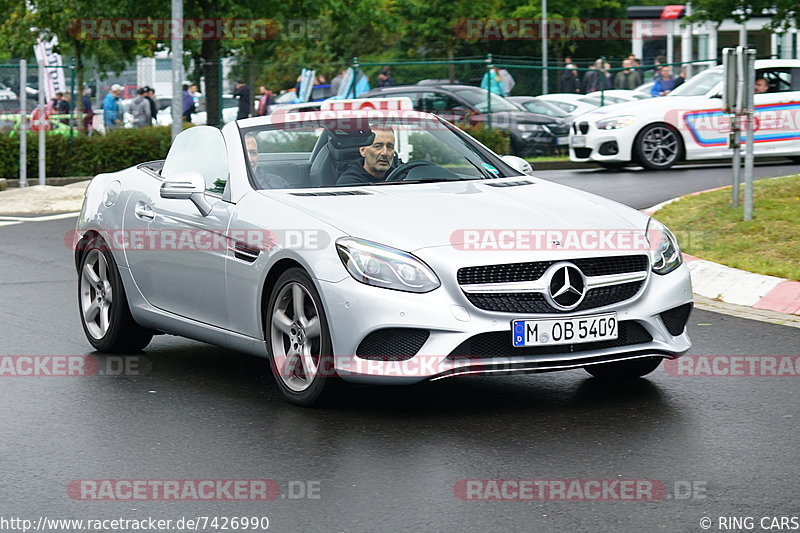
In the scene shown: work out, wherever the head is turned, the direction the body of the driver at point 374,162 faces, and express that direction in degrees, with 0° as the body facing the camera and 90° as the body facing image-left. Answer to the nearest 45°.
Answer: approximately 315°

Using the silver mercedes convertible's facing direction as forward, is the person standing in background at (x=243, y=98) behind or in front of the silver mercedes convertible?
behind

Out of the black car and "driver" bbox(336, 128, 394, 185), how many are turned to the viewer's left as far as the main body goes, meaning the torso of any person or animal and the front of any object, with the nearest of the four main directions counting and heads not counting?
0

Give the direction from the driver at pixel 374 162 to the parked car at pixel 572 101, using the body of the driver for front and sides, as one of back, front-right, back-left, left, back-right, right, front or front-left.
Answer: back-left

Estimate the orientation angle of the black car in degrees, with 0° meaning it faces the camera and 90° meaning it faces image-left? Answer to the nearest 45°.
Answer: approximately 315°

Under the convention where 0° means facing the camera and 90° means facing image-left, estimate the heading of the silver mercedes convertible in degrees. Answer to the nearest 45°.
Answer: approximately 315°

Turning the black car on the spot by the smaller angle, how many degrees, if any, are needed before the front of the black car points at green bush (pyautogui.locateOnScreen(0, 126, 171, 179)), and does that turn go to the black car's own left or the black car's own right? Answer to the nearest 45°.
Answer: approximately 90° to the black car's own right

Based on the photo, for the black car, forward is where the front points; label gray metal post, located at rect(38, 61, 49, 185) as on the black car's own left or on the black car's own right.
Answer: on the black car's own right

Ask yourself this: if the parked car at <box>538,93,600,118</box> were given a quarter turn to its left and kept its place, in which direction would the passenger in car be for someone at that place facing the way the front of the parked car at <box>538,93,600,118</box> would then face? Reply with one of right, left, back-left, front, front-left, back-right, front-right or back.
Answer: front-right

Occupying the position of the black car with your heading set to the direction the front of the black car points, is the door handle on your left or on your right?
on your right

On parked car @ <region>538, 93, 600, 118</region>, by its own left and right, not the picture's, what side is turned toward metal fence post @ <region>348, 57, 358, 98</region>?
front

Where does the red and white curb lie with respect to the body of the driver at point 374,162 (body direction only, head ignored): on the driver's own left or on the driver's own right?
on the driver's own left
